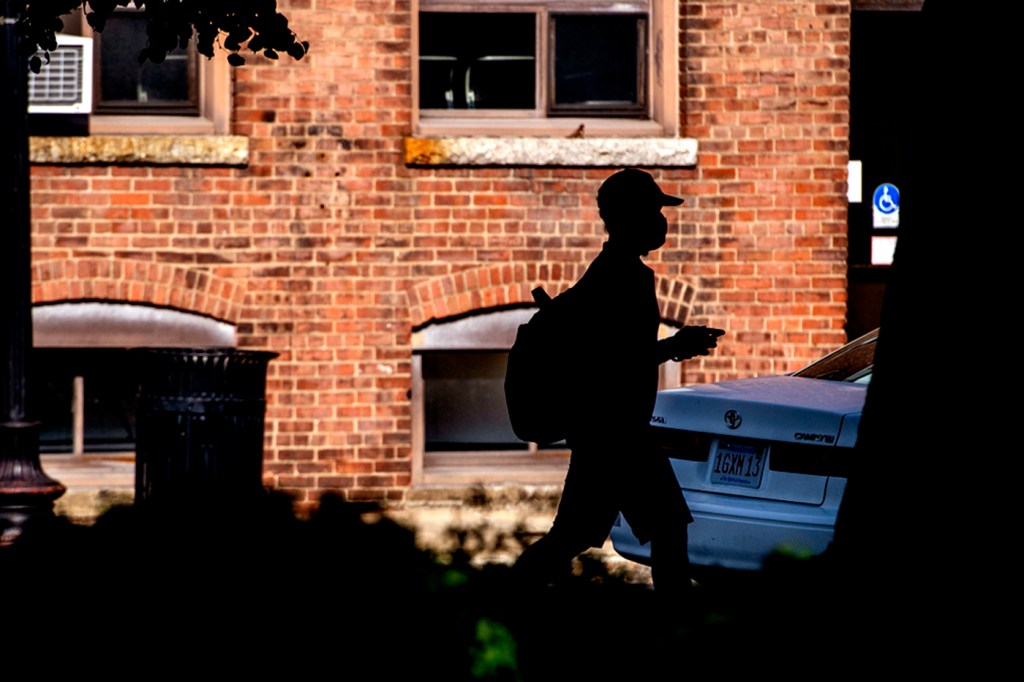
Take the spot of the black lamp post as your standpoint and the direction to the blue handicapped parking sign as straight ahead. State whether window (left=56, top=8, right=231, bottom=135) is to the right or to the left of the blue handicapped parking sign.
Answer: left

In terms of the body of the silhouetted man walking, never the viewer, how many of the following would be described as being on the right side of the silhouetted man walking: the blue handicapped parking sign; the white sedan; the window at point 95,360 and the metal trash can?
0

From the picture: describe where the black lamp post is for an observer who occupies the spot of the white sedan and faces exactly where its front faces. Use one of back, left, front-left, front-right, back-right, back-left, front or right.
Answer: back-left

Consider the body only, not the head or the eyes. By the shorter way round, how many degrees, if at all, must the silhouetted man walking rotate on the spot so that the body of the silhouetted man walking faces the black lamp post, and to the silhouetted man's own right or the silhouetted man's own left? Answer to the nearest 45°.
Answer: approximately 135° to the silhouetted man's own left

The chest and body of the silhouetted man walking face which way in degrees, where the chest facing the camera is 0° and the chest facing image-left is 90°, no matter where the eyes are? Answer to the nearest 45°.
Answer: approximately 270°

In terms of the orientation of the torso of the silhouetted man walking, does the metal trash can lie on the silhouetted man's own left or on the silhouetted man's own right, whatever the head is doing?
on the silhouetted man's own left

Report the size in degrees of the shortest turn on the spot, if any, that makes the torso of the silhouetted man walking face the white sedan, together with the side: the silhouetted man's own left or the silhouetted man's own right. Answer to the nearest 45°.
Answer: approximately 90° to the silhouetted man's own left

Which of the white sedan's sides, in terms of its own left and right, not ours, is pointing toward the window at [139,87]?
left

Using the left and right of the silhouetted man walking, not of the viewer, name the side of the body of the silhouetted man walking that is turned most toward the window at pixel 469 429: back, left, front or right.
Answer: left

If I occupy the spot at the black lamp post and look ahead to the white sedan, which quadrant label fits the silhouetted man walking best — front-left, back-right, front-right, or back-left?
front-right

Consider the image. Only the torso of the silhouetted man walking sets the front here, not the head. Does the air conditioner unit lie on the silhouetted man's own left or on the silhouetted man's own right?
on the silhouetted man's own left

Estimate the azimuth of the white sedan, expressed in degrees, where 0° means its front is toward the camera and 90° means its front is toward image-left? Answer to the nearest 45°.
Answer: approximately 225°

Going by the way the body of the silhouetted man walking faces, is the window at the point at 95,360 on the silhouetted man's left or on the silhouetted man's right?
on the silhouetted man's left

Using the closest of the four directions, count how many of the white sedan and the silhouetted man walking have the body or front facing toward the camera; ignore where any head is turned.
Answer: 0

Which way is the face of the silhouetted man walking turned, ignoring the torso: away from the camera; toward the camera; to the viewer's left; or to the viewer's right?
to the viewer's right

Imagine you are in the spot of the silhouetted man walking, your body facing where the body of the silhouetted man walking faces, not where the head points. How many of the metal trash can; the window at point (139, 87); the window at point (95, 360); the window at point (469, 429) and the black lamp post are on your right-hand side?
0
